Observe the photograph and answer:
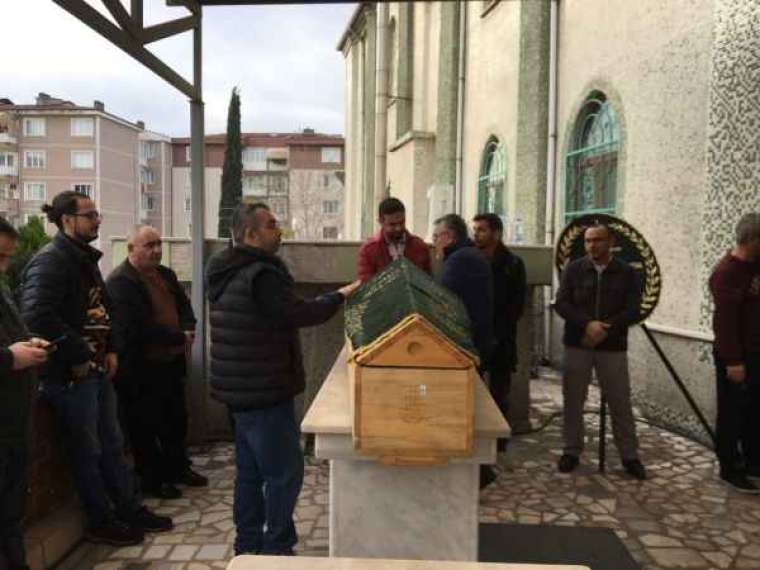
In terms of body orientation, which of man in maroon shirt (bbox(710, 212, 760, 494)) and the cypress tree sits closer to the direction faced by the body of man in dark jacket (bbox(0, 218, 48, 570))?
the man in maroon shirt

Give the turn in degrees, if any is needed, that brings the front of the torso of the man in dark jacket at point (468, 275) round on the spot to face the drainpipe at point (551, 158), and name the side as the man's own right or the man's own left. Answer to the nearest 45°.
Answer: approximately 90° to the man's own right

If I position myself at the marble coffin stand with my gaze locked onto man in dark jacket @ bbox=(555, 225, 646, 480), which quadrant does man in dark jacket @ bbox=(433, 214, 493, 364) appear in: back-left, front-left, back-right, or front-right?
front-left

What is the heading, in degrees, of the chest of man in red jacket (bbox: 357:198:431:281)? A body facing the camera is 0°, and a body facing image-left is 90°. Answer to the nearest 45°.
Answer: approximately 0°

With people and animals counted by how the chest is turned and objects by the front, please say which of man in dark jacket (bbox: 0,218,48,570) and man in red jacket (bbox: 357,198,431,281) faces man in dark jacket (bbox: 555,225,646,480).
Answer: man in dark jacket (bbox: 0,218,48,570)

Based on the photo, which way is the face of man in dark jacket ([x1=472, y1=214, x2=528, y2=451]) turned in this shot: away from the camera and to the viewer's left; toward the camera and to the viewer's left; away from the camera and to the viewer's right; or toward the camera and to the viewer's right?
toward the camera and to the viewer's left

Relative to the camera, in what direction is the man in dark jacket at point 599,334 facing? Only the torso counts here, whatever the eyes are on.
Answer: toward the camera

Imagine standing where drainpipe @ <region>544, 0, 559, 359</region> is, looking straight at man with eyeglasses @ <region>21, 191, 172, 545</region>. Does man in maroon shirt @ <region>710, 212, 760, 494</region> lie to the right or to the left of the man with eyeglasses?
left

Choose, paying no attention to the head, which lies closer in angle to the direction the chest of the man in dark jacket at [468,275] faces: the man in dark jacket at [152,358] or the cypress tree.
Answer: the man in dark jacket

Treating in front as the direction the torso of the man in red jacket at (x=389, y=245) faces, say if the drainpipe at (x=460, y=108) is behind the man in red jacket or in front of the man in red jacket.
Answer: behind

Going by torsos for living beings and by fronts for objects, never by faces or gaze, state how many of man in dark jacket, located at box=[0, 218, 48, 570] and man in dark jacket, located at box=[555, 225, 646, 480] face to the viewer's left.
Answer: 0

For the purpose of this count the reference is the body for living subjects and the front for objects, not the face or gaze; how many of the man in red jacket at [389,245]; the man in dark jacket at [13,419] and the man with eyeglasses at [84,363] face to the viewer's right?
2

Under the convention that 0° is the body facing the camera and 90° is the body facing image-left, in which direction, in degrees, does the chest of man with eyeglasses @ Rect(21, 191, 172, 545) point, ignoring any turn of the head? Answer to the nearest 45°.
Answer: approximately 270°

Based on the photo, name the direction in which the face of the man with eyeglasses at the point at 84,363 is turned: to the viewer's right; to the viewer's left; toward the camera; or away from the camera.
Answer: to the viewer's right

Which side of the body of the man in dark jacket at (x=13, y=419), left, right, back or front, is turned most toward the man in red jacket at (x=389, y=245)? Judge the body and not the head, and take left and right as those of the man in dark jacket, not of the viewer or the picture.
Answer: front

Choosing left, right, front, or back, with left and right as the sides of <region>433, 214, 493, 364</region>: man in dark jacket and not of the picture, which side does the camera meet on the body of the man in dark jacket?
left

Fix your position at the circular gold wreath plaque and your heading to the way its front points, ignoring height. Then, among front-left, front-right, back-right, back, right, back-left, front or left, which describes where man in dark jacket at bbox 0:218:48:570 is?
front-right
